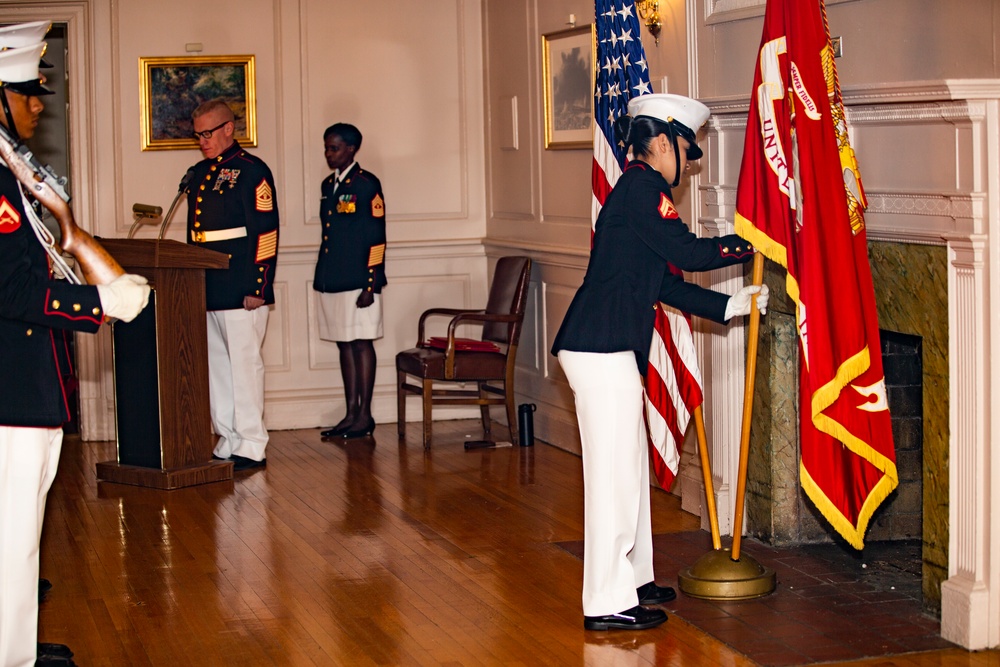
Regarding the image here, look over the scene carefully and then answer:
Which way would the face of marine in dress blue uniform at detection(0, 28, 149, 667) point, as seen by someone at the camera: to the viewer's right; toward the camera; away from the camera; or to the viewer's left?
to the viewer's right

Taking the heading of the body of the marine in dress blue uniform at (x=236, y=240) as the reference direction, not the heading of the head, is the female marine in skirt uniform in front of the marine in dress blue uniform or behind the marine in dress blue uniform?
behind

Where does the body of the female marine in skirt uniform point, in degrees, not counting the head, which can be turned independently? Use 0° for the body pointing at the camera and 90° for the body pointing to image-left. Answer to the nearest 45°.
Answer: approximately 45°

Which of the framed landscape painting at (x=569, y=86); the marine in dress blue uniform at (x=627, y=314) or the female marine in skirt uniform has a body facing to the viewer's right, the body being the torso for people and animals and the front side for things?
the marine in dress blue uniform

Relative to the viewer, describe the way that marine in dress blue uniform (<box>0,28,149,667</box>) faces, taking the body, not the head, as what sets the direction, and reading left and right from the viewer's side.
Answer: facing to the right of the viewer

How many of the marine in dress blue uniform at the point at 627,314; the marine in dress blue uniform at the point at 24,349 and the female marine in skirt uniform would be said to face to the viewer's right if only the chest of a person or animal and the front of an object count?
2

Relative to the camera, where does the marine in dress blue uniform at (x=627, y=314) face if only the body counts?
to the viewer's right

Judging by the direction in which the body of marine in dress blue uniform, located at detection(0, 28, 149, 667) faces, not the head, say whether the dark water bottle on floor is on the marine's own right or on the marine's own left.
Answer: on the marine's own left

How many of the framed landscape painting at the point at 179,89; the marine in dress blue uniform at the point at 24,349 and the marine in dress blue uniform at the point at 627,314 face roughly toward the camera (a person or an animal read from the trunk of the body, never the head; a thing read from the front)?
1

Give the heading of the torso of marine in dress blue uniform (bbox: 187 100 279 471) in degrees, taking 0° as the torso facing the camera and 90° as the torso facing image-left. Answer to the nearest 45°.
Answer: approximately 45°

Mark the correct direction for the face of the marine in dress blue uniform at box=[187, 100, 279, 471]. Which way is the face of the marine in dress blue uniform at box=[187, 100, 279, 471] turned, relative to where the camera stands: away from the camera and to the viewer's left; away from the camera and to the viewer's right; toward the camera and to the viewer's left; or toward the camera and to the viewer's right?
toward the camera and to the viewer's left
